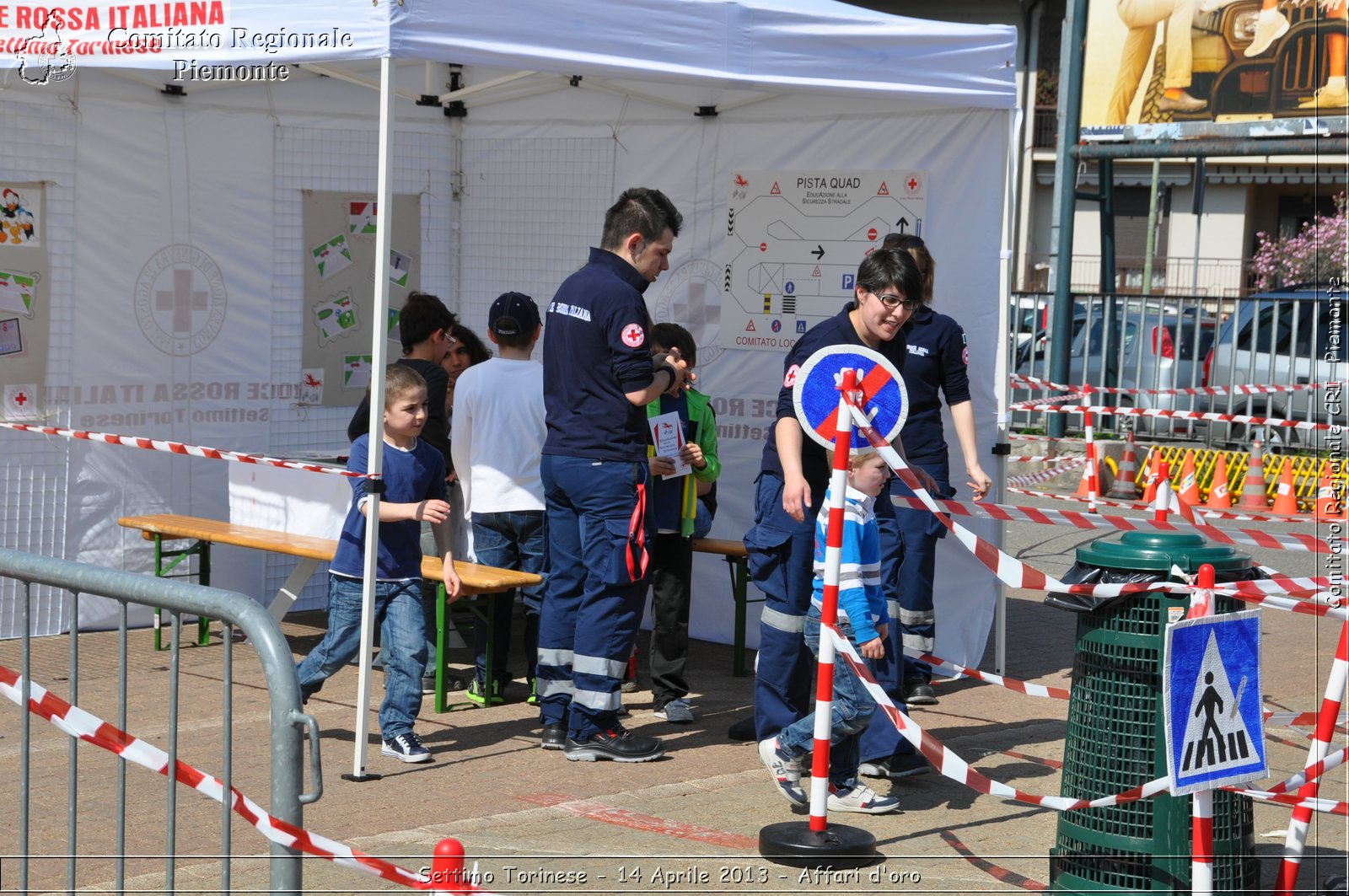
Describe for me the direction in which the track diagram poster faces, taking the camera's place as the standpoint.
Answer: facing the viewer

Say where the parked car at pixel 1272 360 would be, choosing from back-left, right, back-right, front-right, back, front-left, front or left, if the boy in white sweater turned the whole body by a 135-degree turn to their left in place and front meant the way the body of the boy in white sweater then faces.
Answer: back

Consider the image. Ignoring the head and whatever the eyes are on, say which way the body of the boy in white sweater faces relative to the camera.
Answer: away from the camera

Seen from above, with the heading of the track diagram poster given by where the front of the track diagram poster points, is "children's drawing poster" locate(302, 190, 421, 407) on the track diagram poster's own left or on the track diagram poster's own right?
on the track diagram poster's own right

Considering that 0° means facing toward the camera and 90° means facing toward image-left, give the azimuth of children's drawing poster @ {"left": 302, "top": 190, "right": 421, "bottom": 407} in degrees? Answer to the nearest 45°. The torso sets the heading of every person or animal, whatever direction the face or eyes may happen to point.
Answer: approximately 0°

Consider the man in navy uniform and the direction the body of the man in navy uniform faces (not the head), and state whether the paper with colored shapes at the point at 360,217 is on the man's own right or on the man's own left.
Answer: on the man's own left

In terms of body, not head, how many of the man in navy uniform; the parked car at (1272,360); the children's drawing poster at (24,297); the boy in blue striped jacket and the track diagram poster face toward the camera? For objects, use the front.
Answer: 2

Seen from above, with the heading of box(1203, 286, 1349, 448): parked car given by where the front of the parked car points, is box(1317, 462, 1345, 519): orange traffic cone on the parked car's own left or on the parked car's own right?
on the parked car's own right

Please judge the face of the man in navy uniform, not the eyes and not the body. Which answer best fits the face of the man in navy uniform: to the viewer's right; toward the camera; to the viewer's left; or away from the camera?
to the viewer's right

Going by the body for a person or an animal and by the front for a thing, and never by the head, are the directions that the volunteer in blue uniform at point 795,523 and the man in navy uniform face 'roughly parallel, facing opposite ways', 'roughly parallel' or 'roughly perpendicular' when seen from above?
roughly perpendicular

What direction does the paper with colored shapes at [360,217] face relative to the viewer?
toward the camera

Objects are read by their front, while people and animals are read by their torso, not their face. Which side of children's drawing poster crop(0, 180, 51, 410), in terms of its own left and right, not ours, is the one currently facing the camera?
front

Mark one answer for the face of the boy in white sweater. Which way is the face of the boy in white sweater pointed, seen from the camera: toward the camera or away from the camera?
away from the camera

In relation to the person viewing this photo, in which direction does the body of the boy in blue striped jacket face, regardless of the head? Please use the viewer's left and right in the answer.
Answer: facing to the right of the viewer
